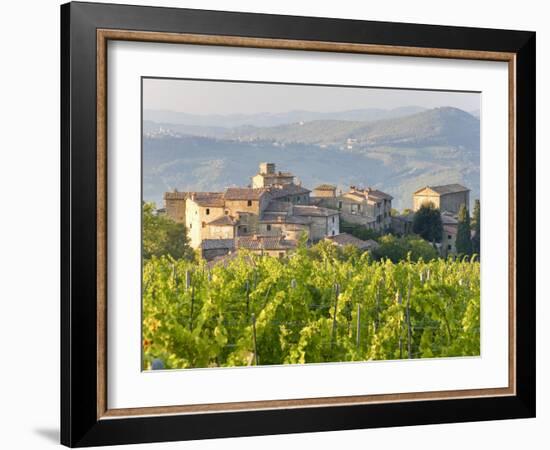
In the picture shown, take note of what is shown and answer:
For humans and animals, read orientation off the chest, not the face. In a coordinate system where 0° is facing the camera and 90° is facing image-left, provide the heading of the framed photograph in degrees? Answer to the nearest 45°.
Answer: approximately 315°
